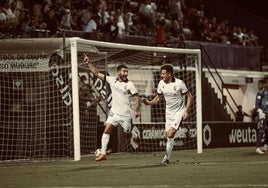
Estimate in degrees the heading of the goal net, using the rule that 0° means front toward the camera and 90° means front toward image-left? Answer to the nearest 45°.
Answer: approximately 315°

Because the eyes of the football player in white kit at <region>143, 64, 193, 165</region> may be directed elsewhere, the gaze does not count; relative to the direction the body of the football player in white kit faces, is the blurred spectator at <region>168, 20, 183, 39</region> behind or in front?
behind

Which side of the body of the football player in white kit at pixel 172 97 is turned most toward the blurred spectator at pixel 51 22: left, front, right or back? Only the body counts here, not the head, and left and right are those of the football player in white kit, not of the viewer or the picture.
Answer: right

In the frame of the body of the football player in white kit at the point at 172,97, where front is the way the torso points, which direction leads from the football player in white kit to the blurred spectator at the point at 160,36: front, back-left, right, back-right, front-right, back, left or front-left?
back-right

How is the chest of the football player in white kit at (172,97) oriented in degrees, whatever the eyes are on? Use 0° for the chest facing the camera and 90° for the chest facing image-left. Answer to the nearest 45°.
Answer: approximately 45°

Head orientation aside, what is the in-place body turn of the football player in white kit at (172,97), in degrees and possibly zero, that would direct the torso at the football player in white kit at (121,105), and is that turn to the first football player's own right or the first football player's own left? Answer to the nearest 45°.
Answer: approximately 90° to the first football player's own right
